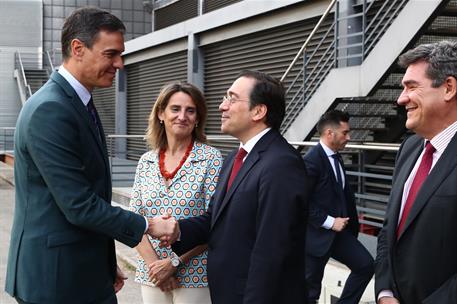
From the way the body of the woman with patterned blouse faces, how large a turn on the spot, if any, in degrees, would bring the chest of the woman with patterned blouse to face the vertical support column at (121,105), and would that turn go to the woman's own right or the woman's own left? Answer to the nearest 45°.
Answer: approximately 180°

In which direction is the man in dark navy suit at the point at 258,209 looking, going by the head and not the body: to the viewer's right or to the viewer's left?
to the viewer's left

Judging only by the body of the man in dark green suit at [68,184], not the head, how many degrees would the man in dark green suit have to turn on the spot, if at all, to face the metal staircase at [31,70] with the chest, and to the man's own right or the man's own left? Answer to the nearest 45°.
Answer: approximately 90° to the man's own left

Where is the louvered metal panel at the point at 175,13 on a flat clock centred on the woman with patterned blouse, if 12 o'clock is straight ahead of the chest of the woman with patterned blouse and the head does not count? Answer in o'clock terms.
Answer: The louvered metal panel is roughly at 6 o'clock from the woman with patterned blouse.

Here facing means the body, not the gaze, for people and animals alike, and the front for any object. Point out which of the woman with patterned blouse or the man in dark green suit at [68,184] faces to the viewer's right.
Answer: the man in dark green suit

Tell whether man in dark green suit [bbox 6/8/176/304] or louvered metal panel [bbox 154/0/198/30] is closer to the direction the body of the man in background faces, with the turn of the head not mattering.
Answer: the man in dark green suit

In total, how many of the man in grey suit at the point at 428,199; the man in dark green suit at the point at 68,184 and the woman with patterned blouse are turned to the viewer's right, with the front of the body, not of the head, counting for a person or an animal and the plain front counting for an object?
1

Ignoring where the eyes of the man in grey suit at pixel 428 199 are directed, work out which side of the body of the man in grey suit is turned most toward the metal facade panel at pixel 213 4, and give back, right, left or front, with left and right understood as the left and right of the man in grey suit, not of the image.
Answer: right

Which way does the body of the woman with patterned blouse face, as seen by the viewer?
toward the camera

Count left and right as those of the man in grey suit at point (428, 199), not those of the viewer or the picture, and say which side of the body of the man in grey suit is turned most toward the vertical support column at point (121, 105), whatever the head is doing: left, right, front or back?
right

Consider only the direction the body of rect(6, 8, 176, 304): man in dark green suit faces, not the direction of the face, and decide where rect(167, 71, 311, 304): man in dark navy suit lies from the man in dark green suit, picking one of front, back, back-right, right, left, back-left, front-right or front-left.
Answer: front

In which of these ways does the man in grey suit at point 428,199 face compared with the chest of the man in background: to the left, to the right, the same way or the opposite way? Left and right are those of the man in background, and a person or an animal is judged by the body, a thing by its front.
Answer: to the right

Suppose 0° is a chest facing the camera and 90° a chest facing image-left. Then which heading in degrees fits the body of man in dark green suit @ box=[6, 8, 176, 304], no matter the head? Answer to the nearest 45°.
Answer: approximately 270°
